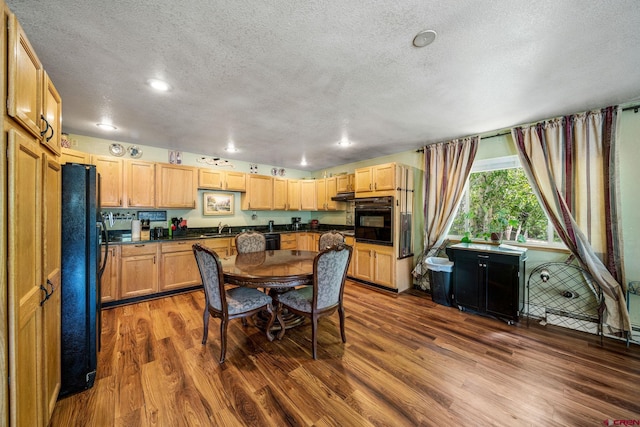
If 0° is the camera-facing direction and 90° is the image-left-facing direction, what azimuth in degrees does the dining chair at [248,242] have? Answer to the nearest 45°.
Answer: approximately 0°

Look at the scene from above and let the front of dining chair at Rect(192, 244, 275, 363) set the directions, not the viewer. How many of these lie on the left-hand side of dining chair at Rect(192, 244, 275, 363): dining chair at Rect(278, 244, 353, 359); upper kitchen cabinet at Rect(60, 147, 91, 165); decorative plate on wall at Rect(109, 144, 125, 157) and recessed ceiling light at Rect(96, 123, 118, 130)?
3

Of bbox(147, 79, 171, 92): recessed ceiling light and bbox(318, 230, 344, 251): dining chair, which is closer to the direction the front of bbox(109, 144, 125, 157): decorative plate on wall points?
the recessed ceiling light

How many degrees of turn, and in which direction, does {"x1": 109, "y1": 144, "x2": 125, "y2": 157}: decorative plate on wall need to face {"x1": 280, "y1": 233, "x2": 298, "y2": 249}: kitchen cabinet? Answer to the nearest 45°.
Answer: approximately 90° to its left

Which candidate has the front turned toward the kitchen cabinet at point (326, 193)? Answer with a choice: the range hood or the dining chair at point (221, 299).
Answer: the dining chair

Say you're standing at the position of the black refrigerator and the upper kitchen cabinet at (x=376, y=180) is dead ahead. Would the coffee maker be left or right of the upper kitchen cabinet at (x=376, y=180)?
left
